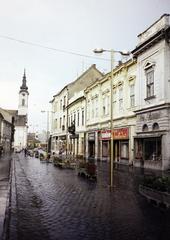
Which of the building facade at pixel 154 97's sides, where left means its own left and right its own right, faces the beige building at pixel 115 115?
right

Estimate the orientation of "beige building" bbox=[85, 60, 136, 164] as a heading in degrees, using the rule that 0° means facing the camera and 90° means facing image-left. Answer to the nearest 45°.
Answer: approximately 45°

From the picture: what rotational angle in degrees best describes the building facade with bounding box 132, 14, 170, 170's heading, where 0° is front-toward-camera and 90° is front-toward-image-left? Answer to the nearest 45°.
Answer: approximately 45°

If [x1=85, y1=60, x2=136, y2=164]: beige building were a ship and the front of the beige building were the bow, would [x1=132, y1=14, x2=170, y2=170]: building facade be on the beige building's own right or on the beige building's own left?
on the beige building's own left
